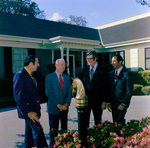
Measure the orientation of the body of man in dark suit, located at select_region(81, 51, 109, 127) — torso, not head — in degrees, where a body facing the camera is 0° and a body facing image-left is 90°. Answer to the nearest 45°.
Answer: approximately 45°

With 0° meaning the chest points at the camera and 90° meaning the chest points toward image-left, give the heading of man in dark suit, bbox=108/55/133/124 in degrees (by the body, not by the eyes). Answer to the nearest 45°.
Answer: approximately 45°

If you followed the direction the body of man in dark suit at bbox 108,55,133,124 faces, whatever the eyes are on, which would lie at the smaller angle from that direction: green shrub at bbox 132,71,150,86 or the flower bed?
the flower bed
